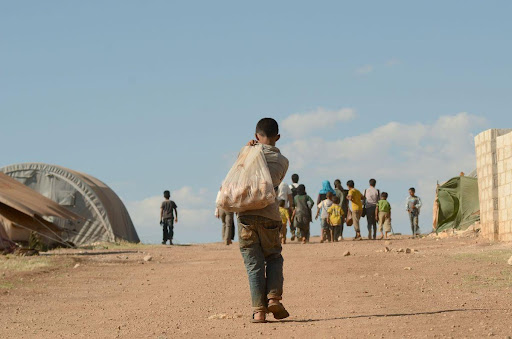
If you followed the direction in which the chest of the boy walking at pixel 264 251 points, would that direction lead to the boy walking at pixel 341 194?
yes

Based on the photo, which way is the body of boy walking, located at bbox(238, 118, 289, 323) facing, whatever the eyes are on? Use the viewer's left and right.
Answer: facing away from the viewer

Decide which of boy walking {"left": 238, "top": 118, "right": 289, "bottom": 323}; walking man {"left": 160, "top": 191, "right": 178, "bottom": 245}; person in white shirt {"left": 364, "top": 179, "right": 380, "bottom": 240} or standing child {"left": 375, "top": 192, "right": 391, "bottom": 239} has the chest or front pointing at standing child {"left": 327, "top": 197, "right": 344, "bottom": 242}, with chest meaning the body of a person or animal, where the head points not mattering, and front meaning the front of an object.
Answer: the boy walking
